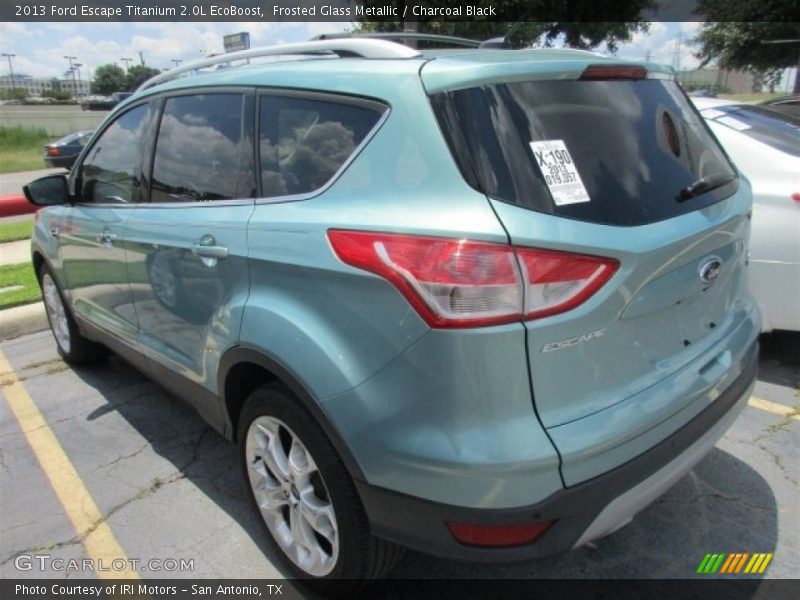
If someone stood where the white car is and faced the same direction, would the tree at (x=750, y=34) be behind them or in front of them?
in front

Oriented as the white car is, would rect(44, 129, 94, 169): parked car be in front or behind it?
in front

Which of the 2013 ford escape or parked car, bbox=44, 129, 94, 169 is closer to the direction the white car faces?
the parked car

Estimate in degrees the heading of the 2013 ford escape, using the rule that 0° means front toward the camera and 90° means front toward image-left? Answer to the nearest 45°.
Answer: approximately 135°

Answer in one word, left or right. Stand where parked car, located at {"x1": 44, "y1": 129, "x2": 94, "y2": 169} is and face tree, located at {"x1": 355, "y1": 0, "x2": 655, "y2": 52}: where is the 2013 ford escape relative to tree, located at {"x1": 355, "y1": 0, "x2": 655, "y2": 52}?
right

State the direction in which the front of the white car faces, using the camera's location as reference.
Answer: facing away from the viewer and to the left of the viewer

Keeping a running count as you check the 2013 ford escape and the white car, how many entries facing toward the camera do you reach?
0

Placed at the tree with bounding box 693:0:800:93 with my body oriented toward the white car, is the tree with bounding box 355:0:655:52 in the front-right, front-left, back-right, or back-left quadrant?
front-right

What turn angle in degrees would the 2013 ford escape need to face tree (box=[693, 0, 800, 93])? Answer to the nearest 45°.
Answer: approximately 90° to its right

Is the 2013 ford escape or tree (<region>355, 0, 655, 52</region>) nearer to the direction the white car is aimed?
the tree

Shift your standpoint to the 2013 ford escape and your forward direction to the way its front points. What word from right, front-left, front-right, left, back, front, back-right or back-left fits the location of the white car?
right
